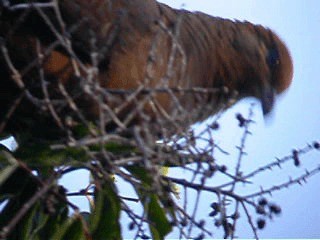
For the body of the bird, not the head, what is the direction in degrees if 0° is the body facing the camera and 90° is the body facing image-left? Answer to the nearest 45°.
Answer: approximately 270°
